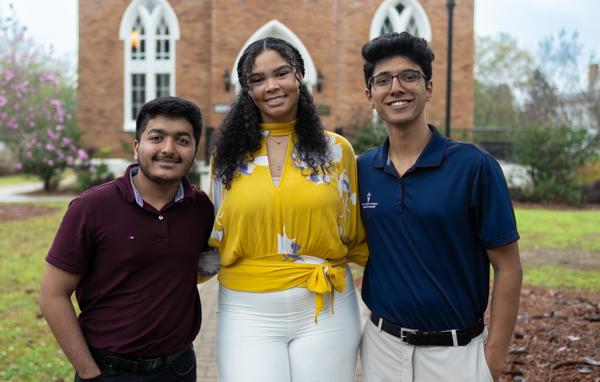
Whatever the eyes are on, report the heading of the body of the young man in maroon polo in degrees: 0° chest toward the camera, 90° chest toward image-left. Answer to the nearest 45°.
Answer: approximately 315°

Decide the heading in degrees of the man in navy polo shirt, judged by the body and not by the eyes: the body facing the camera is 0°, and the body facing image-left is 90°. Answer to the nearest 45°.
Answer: approximately 45°

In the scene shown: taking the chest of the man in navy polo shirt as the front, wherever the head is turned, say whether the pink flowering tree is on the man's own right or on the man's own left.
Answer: on the man's own right

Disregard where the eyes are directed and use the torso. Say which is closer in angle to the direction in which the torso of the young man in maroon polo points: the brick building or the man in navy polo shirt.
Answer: the man in navy polo shirt

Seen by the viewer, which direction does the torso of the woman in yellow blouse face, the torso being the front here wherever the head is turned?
toward the camera

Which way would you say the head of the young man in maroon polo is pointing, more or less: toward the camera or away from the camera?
toward the camera

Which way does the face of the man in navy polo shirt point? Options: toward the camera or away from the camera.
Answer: toward the camera

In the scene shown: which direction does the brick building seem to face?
toward the camera

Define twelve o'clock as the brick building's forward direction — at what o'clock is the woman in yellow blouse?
The woman in yellow blouse is roughly at 12 o'clock from the brick building.

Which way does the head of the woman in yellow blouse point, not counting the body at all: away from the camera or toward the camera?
toward the camera

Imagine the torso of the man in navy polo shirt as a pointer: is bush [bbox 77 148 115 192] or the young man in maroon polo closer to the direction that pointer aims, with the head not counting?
the young man in maroon polo

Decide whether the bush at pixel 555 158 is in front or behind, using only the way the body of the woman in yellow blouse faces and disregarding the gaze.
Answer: behind

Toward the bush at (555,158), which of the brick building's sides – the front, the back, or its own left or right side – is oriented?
left

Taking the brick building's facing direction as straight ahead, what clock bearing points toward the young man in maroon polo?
The young man in maroon polo is roughly at 12 o'clock from the brick building.

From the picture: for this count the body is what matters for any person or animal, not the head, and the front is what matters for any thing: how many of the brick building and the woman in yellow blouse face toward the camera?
2

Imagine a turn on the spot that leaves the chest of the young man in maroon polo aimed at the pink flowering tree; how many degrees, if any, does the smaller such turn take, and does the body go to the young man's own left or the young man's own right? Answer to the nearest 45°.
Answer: approximately 135° to the young man's own left

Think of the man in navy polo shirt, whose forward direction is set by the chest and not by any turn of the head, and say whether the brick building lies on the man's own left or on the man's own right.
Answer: on the man's own right

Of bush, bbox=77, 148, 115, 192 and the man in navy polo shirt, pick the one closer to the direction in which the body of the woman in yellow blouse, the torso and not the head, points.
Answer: the man in navy polo shirt
